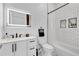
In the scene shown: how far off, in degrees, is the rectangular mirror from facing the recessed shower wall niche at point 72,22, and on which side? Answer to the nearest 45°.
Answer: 0° — it already faces it

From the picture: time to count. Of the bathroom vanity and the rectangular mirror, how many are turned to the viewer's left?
0

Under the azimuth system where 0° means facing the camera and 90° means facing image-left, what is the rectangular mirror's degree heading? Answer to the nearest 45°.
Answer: approximately 315°

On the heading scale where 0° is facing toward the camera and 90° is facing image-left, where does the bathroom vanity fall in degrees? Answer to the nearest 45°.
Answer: approximately 315°

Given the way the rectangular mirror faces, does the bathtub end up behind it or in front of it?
in front

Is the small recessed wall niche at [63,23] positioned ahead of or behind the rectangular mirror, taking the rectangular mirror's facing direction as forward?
ahead
